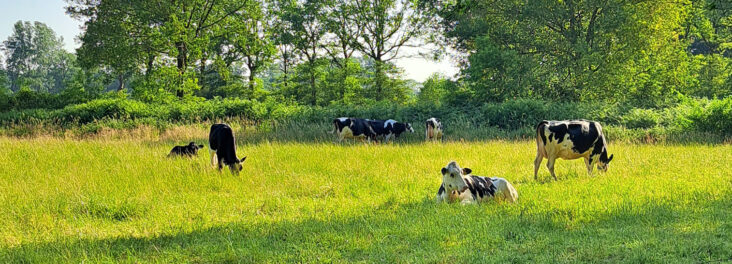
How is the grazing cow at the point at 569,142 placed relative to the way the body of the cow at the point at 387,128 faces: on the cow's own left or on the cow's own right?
on the cow's own right

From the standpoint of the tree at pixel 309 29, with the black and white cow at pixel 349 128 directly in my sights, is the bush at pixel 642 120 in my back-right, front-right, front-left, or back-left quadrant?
front-left

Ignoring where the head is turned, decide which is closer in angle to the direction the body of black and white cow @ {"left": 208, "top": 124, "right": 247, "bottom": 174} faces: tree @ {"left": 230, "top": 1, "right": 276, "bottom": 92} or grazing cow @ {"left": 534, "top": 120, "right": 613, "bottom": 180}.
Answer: the grazing cow

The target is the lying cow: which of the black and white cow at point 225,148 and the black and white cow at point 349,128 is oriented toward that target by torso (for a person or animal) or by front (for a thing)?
the black and white cow at point 225,148

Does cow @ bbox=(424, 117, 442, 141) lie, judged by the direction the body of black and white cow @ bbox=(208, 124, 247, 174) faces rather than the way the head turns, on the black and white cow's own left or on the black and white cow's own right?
on the black and white cow's own left

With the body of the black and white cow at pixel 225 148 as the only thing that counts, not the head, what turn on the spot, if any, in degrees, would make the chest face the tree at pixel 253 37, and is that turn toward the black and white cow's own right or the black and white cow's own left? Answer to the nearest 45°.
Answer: approximately 135° to the black and white cow's own left

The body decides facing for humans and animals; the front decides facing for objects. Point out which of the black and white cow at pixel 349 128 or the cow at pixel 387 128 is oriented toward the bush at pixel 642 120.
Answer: the cow

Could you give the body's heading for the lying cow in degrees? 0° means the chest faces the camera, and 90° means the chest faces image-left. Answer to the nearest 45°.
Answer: approximately 45°

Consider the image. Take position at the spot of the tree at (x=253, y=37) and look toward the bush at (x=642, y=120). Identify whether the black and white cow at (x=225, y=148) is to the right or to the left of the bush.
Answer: right

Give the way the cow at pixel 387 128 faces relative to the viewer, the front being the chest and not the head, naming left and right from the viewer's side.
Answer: facing to the right of the viewer

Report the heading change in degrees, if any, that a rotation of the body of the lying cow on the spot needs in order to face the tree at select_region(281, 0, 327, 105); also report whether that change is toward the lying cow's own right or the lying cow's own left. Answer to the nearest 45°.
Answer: approximately 90° to the lying cow's own right

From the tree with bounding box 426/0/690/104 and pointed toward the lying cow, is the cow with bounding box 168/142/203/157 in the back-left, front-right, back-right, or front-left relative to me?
front-right
